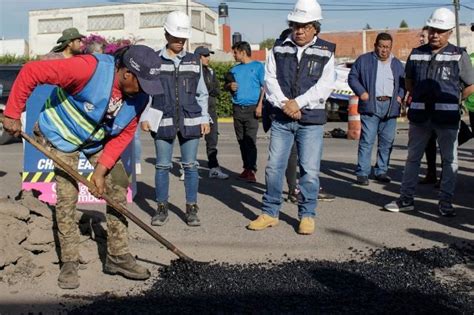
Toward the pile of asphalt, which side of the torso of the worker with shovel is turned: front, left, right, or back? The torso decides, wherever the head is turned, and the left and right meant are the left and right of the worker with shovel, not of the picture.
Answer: front

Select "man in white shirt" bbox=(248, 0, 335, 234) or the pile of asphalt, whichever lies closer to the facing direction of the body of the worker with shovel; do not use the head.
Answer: the pile of asphalt

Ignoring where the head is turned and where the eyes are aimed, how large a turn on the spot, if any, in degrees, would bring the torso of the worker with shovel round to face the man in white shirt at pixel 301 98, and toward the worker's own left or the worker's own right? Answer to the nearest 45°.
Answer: approximately 90° to the worker's own left

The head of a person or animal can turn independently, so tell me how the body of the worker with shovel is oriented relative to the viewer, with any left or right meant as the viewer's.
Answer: facing the viewer and to the right of the viewer

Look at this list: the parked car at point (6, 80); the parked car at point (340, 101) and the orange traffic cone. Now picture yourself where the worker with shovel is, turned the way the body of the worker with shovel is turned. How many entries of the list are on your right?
0

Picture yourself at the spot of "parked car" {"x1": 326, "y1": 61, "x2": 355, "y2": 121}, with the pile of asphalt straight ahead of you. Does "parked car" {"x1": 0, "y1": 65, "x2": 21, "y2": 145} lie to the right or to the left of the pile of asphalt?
right

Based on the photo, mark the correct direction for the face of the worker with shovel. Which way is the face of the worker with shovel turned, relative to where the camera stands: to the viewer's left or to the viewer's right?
to the viewer's right

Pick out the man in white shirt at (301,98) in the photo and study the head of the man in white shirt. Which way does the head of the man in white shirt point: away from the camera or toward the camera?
toward the camera

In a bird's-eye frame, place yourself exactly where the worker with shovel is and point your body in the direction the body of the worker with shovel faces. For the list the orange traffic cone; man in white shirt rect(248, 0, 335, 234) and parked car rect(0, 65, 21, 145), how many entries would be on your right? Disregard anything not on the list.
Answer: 0

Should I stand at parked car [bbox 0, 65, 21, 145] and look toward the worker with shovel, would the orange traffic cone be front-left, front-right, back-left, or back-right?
front-left

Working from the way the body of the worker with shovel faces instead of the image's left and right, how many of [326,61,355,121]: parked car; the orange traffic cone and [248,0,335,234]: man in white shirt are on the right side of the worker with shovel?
0

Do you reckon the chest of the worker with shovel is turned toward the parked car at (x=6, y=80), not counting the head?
no

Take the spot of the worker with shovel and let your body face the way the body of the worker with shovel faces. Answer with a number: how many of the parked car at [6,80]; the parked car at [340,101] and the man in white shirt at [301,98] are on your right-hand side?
0

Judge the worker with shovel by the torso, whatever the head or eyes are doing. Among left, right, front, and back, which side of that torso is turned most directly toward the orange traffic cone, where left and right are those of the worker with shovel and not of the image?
left

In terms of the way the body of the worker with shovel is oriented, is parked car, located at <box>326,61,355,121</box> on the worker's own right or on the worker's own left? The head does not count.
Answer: on the worker's own left

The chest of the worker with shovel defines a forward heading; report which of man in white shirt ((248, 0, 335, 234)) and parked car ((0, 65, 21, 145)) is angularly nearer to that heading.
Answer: the man in white shirt
